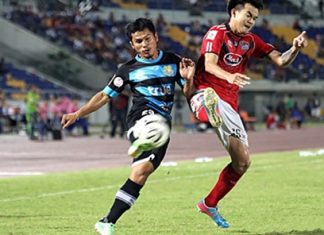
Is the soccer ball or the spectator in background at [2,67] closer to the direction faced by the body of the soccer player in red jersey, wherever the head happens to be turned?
the soccer ball

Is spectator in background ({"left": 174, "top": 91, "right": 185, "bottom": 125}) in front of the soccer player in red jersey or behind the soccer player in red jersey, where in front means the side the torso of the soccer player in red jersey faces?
behind

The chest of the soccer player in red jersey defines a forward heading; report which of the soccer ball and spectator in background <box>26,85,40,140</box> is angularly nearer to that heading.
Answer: the soccer ball

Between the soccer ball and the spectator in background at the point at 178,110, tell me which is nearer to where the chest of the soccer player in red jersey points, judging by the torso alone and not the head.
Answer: the soccer ball
